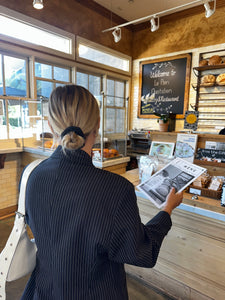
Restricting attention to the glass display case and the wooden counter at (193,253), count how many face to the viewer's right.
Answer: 0

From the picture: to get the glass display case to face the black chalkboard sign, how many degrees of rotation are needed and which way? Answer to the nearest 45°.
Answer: approximately 180°

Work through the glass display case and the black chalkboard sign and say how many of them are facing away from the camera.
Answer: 0

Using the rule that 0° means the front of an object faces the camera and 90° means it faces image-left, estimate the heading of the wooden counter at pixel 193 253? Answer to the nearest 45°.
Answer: approximately 45°

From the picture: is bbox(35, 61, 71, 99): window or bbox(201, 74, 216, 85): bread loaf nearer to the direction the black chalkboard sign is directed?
the window

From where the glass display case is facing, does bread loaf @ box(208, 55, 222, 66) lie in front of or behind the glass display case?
behind

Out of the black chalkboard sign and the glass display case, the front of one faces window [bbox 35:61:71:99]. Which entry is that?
the black chalkboard sign

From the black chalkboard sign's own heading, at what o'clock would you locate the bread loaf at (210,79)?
The bread loaf is roughly at 9 o'clock from the black chalkboard sign.

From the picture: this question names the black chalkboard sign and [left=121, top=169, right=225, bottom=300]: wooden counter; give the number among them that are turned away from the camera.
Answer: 0

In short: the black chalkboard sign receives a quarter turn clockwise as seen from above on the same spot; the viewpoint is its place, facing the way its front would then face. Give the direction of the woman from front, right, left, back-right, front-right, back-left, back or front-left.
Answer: back-left

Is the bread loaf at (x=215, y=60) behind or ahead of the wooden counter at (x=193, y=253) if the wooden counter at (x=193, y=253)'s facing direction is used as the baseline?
behind

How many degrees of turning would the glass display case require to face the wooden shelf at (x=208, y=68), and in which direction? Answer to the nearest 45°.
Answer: approximately 180°

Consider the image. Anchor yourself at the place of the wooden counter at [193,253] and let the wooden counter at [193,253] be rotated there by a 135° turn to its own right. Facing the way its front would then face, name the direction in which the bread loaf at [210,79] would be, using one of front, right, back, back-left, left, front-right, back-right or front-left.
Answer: front

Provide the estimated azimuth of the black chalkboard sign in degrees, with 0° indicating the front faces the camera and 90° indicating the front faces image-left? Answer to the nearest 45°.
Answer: approximately 45°
